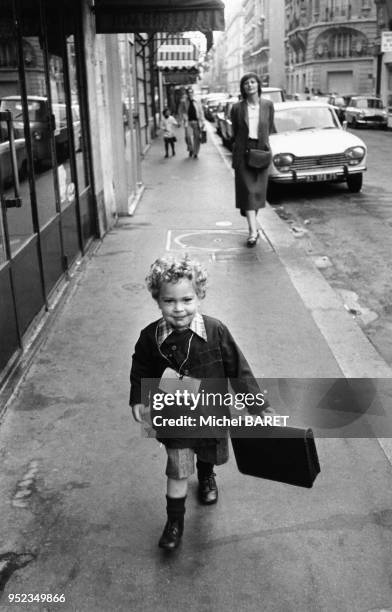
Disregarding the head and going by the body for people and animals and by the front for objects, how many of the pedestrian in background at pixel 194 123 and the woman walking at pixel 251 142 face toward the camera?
2

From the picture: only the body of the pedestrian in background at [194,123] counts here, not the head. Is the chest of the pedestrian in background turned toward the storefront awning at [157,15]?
yes

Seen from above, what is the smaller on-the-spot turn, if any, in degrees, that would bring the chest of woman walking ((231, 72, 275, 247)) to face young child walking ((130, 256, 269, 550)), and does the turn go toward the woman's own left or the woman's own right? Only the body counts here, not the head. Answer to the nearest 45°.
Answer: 0° — they already face them

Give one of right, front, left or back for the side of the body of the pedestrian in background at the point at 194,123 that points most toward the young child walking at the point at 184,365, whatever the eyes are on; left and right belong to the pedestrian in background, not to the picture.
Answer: front

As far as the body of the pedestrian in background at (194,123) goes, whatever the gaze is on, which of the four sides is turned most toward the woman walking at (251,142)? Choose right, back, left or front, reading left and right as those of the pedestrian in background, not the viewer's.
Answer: front

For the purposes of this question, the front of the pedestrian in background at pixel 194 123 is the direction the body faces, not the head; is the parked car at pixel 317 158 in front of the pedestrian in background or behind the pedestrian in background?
in front

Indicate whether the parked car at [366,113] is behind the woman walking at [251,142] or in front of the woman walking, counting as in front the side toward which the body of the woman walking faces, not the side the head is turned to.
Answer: behind

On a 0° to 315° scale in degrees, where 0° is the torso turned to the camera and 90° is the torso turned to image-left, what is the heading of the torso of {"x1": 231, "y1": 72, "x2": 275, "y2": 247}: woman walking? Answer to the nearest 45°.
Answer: approximately 0°
